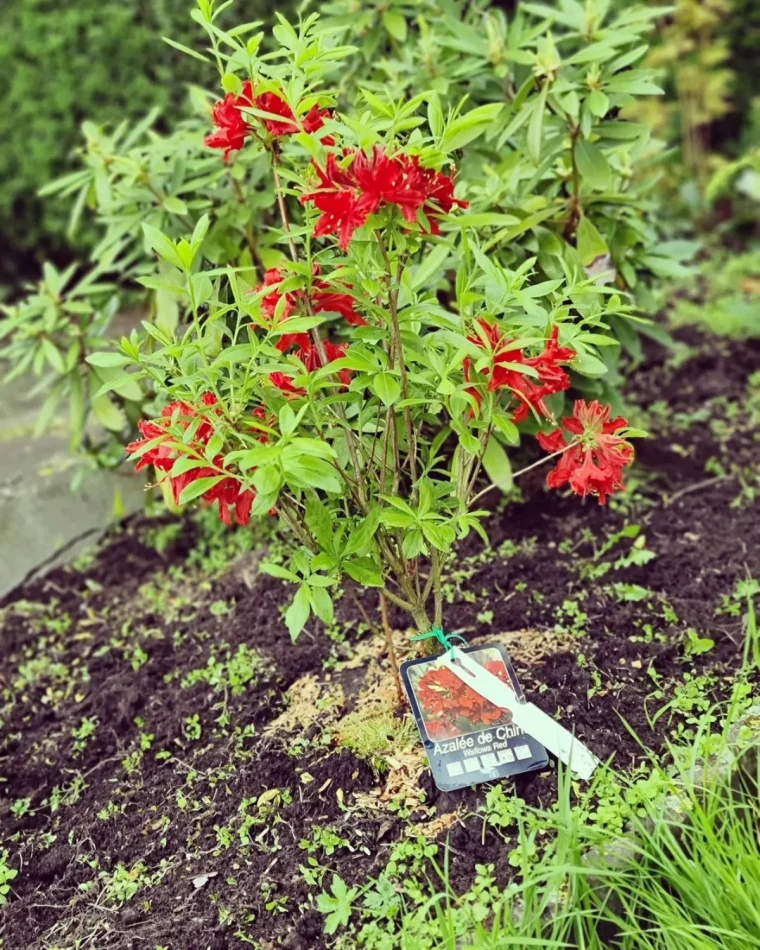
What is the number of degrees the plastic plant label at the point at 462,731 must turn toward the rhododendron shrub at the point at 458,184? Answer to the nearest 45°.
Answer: approximately 135° to its left

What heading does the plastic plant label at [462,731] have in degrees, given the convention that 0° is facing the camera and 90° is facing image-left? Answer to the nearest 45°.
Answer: approximately 0°

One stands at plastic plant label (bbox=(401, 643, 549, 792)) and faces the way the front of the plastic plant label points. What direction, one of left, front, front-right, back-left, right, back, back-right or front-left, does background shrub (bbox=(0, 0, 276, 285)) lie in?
back
